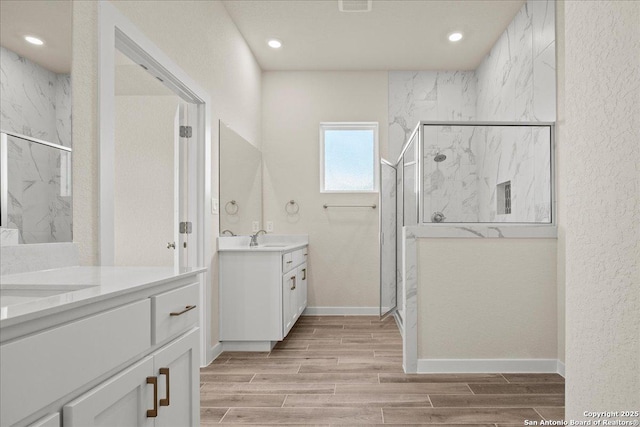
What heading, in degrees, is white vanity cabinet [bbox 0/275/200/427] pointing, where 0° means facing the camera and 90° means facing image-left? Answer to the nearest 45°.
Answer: approximately 315°

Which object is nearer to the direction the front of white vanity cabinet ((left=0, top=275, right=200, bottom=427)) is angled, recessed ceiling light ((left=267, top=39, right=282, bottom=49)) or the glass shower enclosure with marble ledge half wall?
the glass shower enclosure with marble ledge half wall

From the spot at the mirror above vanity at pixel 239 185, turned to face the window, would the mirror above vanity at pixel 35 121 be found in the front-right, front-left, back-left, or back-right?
back-right

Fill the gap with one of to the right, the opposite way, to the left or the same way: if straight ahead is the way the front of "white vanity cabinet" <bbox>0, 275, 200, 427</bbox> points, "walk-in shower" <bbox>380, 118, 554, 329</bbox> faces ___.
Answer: the opposite way

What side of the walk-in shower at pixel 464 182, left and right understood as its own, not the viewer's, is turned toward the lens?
left
